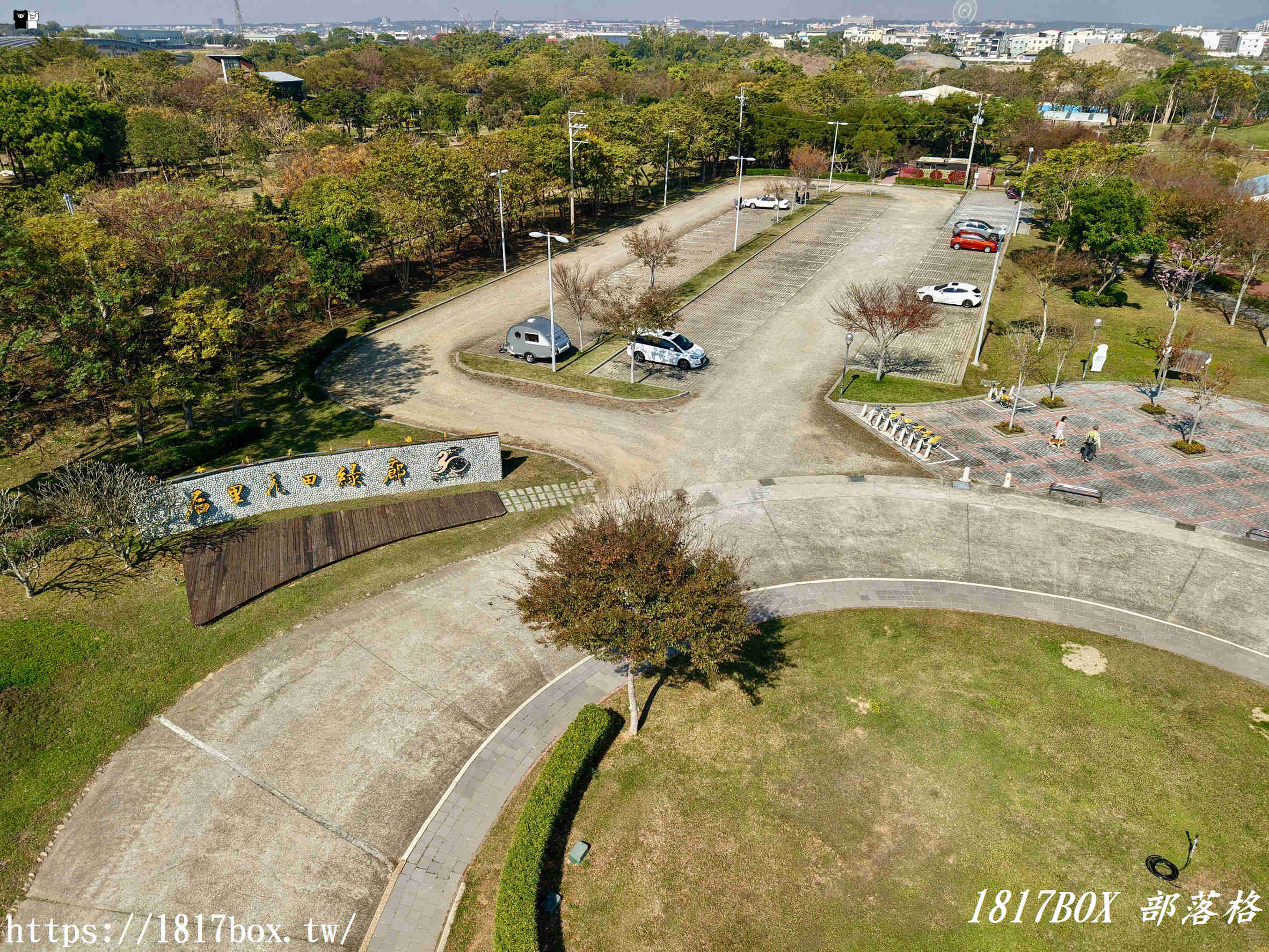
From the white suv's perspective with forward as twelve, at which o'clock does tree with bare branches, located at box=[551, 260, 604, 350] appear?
The tree with bare branches is roughly at 6 o'clock from the white suv.

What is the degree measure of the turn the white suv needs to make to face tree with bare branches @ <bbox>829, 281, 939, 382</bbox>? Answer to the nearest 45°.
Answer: approximately 45° to its left

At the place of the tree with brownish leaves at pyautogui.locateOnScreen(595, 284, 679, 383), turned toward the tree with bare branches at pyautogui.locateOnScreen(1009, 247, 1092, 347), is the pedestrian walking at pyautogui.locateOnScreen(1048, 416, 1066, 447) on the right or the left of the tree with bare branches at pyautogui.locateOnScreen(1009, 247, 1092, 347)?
right

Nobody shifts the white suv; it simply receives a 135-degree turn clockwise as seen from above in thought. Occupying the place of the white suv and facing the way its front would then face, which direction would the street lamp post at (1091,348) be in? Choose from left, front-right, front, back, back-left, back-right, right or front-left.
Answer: back

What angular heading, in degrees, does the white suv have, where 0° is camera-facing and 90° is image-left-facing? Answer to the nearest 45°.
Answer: approximately 315°

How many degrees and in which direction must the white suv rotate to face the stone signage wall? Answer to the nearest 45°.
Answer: approximately 90° to its right

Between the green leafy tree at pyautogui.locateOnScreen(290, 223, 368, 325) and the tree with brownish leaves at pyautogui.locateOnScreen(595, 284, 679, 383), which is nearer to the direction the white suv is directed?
the tree with brownish leaves

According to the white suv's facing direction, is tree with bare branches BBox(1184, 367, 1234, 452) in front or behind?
in front

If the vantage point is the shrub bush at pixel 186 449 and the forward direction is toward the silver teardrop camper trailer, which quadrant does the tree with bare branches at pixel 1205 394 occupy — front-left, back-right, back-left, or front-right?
front-right

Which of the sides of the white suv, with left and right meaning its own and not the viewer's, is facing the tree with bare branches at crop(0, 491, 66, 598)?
right

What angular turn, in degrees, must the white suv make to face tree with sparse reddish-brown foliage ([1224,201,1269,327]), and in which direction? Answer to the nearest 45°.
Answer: approximately 45° to its left

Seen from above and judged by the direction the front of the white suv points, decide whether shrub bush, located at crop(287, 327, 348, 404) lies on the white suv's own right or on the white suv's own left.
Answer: on the white suv's own right

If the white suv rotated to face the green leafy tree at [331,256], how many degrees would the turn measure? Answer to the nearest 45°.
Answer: approximately 135° to its right

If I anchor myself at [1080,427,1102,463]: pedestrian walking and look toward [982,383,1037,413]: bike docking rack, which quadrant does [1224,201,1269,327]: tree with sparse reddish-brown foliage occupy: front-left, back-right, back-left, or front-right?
front-right
